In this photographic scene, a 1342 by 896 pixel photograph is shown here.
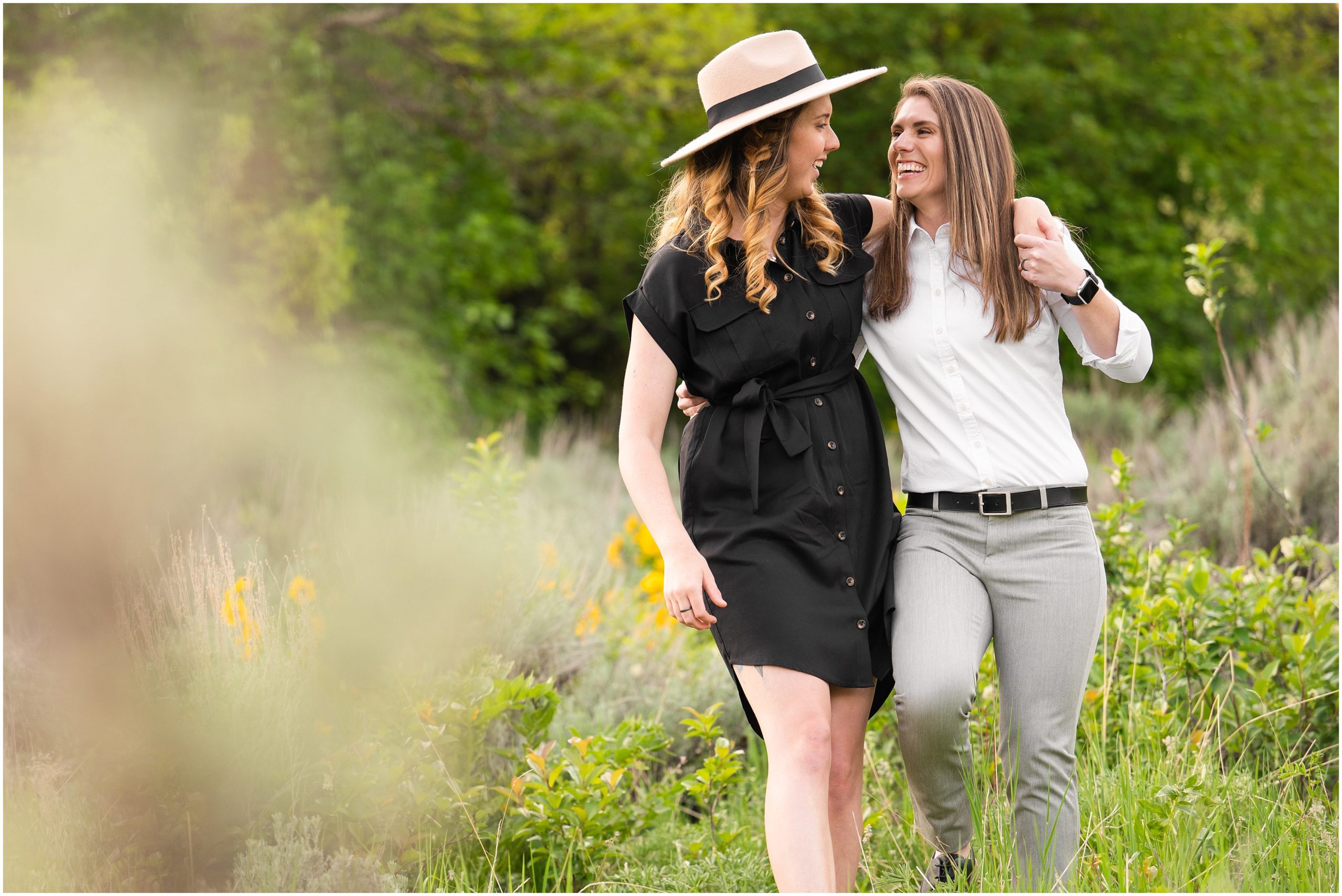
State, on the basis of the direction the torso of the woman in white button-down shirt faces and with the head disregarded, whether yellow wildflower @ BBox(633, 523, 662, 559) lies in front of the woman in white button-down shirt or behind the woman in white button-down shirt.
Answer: behind

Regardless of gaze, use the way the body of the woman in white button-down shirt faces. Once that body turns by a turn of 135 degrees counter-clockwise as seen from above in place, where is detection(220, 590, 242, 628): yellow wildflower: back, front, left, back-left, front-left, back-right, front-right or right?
back-left

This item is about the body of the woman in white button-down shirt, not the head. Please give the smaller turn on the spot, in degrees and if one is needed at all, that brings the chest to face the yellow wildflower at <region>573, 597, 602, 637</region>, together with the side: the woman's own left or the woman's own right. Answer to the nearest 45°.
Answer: approximately 135° to the woman's own right

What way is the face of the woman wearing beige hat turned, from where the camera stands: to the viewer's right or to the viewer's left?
to the viewer's right

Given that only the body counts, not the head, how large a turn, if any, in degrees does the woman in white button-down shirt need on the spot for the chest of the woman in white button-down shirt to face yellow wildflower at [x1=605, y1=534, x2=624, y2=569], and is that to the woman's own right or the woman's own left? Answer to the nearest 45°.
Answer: approximately 135° to the woman's own right

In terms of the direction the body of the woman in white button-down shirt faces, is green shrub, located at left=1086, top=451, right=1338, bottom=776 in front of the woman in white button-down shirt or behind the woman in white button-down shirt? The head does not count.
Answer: behind

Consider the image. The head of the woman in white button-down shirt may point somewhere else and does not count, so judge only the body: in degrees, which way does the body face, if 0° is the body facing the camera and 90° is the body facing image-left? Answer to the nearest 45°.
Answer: approximately 0°
